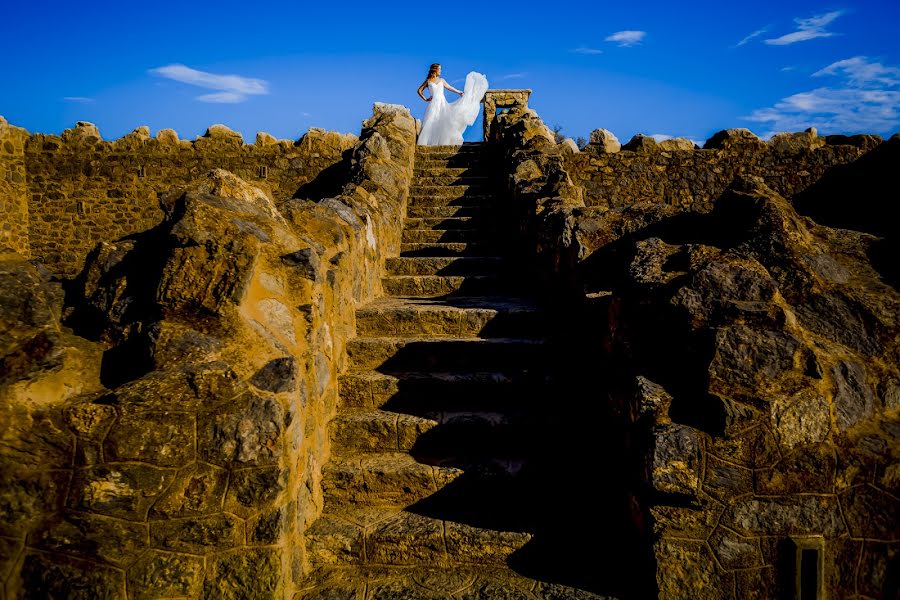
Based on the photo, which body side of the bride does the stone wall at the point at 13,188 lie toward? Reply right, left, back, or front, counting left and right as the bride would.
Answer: right

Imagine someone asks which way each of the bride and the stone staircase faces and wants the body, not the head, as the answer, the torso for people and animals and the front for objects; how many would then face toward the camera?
2

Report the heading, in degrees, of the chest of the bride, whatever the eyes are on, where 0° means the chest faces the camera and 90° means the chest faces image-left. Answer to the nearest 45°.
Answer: approximately 0°

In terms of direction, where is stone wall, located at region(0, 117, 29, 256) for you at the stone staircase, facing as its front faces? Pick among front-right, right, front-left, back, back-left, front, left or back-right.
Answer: back-right

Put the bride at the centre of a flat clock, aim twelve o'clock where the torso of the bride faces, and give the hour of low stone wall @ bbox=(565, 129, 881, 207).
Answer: The low stone wall is roughly at 10 o'clock from the bride.

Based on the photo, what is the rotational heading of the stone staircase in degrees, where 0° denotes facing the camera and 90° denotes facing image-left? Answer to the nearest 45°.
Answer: approximately 0°

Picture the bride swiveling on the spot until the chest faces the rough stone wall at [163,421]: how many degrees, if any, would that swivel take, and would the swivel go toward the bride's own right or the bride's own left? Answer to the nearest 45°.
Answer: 0° — they already face it

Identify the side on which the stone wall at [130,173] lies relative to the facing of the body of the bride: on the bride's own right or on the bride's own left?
on the bride's own right
